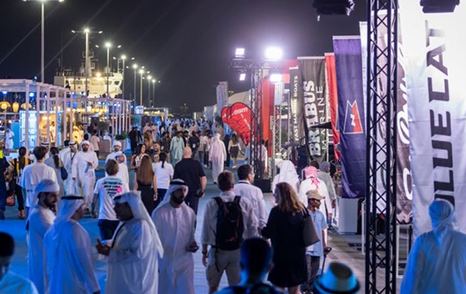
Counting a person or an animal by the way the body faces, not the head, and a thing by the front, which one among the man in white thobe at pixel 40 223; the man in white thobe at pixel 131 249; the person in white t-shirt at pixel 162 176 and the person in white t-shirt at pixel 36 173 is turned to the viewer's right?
the man in white thobe at pixel 40 223

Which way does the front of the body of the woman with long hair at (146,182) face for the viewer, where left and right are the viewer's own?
facing away from the viewer

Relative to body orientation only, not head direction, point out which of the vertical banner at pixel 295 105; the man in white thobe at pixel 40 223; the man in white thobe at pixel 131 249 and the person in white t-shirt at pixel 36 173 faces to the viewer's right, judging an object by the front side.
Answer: the man in white thobe at pixel 40 223

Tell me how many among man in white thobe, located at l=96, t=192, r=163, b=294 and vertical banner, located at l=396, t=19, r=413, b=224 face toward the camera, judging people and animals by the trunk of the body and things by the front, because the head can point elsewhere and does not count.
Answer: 1

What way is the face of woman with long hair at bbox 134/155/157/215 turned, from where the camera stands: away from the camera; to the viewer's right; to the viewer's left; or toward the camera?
away from the camera

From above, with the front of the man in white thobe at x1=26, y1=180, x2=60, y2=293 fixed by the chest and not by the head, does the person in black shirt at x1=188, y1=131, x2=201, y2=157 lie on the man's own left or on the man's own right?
on the man's own left
